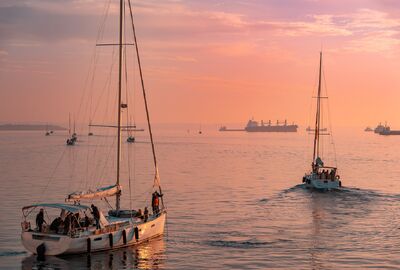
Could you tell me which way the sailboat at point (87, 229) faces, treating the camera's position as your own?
facing away from the viewer and to the right of the viewer
